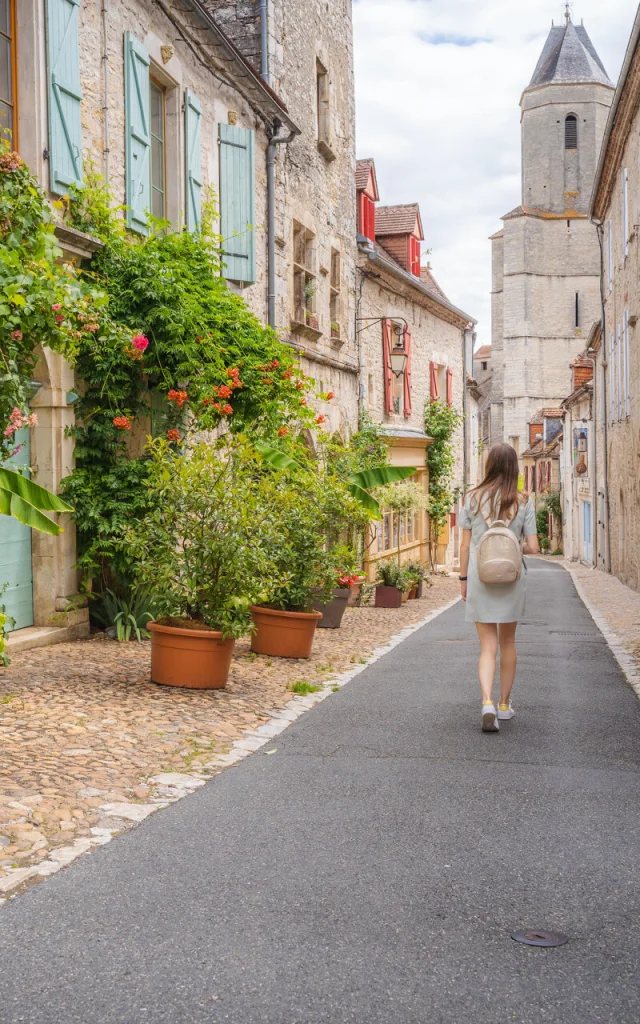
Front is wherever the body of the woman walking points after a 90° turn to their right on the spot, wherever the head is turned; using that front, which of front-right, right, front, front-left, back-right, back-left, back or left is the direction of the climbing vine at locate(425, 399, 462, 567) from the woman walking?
left

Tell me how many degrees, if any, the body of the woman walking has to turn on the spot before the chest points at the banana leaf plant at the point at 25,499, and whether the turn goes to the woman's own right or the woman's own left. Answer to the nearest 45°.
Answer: approximately 90° to the woman's own left

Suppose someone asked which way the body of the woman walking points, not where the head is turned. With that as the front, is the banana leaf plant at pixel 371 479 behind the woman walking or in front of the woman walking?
in front

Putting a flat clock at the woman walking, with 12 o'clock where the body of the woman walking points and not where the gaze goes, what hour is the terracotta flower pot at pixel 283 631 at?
The terracotta flower pot is roughly at 11 o'clock from the woman walking.

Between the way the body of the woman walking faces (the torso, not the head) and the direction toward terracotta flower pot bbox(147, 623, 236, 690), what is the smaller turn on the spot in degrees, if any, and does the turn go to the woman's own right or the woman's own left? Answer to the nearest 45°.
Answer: approximately 90° to the woman's own left

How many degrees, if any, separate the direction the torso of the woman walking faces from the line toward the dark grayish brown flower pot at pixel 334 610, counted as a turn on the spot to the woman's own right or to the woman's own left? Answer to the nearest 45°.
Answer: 0° — they already face it

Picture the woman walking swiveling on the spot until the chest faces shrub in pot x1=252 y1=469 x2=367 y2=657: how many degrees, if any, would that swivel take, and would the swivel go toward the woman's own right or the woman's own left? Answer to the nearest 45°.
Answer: approximately 45° to the woman's own left

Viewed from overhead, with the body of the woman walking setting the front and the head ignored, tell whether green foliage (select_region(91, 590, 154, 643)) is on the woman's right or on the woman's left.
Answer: on the woman's left

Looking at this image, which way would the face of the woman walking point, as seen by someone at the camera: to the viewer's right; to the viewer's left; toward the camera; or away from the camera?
away from the camera

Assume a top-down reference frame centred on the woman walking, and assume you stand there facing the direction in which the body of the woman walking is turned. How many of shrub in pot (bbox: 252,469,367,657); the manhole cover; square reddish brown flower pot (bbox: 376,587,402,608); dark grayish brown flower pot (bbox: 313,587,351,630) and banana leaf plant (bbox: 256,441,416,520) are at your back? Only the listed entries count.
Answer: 1

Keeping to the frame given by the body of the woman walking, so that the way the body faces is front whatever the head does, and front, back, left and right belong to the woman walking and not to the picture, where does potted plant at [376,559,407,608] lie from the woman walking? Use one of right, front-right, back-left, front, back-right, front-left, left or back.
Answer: front

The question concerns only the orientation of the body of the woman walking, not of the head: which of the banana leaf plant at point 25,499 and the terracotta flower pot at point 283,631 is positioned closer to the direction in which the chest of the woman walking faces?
the terracotta flower pot

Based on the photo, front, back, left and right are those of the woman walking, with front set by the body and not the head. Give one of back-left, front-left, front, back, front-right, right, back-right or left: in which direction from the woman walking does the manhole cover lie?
back

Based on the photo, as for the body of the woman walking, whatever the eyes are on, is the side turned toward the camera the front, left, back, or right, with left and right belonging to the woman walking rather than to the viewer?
back

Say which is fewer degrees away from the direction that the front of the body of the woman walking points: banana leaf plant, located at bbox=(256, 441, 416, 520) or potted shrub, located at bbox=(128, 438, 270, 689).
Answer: the banana leaf plant

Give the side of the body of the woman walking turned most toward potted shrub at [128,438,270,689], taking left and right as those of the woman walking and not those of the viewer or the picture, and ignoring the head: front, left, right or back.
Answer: left
